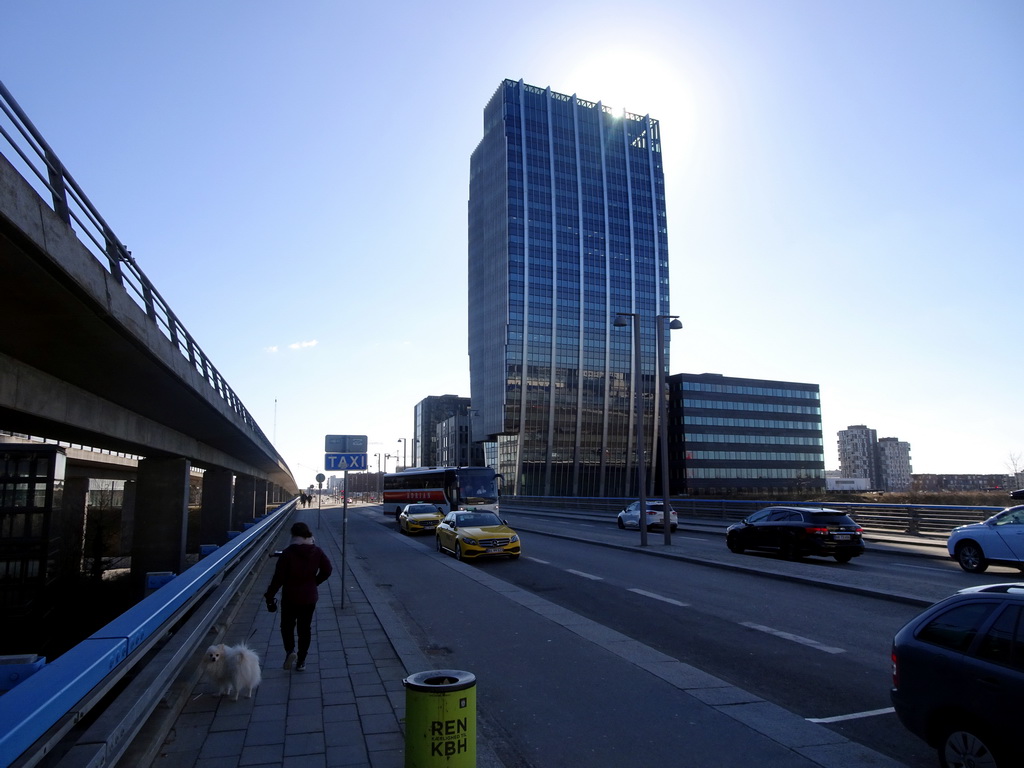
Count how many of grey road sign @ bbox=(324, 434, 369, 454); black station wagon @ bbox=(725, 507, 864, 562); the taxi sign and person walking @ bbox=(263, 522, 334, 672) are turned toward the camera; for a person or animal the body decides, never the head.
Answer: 2

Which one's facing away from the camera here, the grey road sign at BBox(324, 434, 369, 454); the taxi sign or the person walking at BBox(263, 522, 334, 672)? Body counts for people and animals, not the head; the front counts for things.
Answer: the person walking

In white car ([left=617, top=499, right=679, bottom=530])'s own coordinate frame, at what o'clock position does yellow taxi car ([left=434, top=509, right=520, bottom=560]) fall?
The yellow taxi car is roughly at 8 o'clock from the white car.

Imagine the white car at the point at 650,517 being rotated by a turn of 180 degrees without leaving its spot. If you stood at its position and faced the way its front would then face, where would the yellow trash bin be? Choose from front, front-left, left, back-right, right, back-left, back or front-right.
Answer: front-right

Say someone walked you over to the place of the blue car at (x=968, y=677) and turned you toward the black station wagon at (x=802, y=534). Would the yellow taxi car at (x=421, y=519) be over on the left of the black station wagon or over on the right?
left

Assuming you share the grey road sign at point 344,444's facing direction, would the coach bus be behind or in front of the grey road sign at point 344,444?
behind

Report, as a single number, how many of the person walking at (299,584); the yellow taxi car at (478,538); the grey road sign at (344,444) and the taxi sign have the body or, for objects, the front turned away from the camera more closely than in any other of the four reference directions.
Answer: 1

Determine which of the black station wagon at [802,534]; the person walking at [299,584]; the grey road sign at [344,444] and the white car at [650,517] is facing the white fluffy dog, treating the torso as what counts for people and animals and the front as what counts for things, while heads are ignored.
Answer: the grey road sign

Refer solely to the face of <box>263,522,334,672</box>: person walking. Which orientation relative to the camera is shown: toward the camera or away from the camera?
away from the camera

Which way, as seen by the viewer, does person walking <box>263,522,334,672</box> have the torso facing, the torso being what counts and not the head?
away from the camera

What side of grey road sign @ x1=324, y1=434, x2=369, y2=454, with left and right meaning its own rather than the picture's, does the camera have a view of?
front

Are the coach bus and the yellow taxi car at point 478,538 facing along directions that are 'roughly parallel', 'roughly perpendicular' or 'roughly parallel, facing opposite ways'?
roughly parallel

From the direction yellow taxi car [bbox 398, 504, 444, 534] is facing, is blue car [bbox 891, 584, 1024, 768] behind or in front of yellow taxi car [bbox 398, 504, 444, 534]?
in front

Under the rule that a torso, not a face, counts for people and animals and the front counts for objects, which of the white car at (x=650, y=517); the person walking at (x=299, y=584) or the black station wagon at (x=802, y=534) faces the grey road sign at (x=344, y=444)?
the person walking

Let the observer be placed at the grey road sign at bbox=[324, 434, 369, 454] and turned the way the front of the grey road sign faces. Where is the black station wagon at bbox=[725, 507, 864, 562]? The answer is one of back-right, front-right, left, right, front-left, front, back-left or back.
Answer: left

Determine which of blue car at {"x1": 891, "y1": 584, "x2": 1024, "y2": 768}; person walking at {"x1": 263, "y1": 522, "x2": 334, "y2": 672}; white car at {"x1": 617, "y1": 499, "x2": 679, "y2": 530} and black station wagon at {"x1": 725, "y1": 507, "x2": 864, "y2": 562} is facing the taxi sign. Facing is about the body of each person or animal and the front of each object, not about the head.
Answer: the person walking
